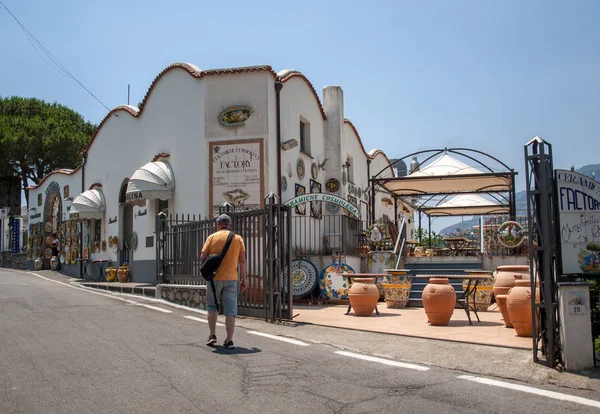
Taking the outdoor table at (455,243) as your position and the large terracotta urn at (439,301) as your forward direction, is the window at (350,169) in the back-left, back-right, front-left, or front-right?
back-right

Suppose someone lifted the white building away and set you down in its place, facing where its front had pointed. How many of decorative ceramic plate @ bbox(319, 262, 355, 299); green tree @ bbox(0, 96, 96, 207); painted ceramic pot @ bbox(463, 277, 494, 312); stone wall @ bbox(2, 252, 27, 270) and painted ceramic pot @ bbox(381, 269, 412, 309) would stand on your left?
3

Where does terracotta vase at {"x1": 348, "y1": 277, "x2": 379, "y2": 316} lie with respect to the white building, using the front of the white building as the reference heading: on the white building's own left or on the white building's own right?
on the white building's own left

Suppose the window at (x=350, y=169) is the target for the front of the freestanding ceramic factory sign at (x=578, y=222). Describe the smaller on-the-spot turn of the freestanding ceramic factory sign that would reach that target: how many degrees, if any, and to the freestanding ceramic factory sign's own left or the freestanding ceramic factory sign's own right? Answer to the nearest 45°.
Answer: approximately 135° to the freestanding ceramic factory sign's own right

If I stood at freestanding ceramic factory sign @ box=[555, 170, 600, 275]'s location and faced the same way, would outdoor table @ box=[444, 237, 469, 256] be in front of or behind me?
behind

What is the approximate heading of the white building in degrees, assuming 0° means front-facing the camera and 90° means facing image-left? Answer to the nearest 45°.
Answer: approximately 45°

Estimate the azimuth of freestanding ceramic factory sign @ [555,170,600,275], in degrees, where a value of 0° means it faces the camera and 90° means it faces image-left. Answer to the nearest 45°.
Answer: approximately 0°
